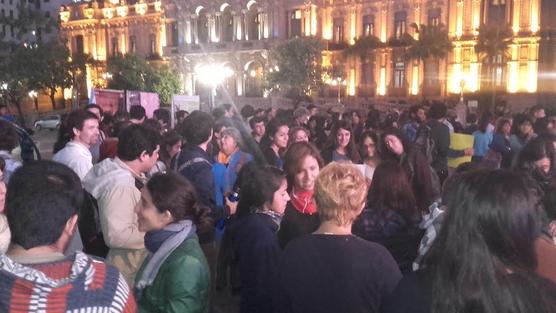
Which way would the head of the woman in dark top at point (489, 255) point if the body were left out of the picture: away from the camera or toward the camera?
away from the camera

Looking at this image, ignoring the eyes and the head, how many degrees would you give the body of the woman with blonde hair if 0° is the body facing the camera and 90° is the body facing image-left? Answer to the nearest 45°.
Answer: approximately 180°

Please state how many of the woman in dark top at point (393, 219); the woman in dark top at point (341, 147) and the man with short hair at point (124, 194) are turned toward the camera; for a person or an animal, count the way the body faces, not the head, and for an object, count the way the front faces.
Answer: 1

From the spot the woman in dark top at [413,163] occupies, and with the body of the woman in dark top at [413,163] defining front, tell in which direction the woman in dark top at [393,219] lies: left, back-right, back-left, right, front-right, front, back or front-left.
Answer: front-left

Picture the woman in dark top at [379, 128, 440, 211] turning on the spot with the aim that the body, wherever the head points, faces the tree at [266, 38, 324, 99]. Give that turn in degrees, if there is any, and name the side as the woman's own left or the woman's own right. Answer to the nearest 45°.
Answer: approximately 135° to the woman's own right

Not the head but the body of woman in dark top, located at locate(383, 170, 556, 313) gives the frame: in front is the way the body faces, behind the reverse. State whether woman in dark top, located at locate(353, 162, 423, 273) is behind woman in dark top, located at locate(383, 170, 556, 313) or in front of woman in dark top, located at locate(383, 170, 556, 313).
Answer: in front

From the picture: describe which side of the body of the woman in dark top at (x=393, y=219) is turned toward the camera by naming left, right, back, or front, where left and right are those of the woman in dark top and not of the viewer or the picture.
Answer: back

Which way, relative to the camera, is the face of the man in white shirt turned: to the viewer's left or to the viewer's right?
to the viewer's right

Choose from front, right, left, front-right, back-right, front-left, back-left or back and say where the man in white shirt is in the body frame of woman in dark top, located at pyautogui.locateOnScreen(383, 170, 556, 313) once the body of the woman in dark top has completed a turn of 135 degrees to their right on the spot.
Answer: back

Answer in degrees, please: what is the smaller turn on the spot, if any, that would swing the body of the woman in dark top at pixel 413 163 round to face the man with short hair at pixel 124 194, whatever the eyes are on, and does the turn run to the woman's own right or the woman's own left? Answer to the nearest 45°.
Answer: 0° — they already face them

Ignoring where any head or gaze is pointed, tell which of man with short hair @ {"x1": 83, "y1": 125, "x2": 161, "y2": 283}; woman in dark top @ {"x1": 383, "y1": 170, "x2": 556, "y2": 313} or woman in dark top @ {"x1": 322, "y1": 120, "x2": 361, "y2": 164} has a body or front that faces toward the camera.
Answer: woman in dark top @ {"x1": 322, "y1": 120, "x2": 361, "y2": 164}

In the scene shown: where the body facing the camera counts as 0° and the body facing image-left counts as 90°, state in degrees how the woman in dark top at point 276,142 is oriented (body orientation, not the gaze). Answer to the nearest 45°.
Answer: approximately 315°

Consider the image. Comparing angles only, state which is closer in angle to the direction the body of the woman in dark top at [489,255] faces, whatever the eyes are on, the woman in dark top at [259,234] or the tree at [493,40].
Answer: the tree

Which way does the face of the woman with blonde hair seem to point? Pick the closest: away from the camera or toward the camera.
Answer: away from the camera

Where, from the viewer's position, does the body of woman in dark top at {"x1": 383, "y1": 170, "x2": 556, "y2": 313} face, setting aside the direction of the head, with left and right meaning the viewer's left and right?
facing away from the viewer

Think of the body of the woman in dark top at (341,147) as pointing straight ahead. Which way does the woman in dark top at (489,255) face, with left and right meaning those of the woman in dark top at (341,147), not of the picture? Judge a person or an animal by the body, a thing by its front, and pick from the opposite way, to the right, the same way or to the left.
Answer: the opposite way

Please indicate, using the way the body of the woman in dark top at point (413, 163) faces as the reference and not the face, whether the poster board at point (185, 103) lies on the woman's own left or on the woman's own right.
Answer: on the woman's own right
